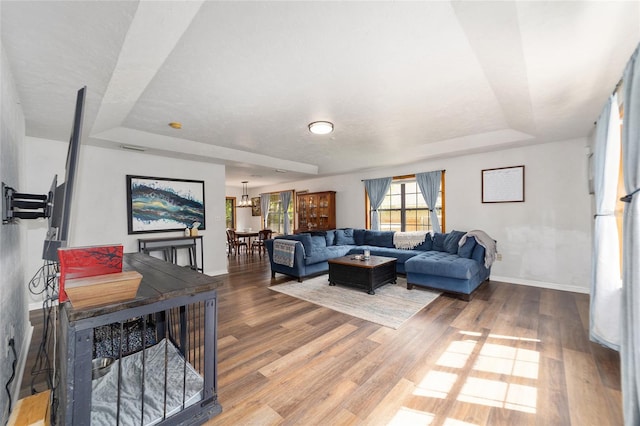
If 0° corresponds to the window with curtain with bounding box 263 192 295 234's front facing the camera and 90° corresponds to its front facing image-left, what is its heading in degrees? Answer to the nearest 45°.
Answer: approximately 45°

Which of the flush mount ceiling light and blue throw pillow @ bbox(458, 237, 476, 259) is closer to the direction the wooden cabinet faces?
the flush mount ceiling light

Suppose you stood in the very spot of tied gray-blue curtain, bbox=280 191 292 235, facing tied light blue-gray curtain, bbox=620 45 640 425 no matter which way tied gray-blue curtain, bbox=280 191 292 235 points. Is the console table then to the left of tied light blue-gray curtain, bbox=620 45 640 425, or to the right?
right

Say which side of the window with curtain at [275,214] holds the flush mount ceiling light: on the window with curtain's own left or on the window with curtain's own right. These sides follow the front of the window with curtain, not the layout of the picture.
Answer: on the window with curtain's own left

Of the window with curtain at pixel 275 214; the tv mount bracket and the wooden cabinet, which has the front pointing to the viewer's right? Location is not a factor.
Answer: the tv mount bracket

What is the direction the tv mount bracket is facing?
to the viewer's right

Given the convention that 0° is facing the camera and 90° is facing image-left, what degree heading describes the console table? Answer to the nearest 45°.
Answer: approximately 315°
